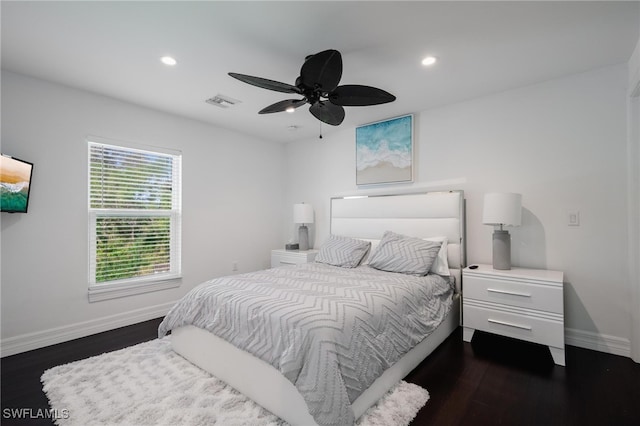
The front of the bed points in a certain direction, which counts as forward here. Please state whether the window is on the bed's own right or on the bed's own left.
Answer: on the bed's own right

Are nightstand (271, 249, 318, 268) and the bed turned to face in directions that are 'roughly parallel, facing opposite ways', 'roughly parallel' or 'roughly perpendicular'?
roughly parallel

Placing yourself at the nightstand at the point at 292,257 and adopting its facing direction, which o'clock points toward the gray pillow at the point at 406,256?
The gray pillow is roughly at 9 o'clock from the nightstand.

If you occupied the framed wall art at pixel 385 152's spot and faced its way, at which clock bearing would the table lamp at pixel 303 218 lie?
The table lamp is roughly at 2 o'clock from the framed wall art.

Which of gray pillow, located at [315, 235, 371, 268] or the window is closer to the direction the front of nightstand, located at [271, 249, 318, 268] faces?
the window

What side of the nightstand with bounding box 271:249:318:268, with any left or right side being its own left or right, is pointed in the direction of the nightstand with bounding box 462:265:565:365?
left

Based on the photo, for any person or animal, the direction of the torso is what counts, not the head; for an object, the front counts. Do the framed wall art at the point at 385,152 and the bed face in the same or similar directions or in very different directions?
same or similar directions

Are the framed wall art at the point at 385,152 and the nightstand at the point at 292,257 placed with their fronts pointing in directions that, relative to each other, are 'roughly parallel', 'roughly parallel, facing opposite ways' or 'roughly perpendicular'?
roughly parallel

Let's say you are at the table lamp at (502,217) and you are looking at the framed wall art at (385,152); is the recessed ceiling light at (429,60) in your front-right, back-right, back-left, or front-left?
front-left

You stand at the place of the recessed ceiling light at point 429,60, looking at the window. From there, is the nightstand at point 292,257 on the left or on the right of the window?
right

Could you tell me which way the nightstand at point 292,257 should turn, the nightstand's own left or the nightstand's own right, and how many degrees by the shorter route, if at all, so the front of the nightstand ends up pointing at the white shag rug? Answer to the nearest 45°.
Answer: approximately 45° to the nightstand's own left

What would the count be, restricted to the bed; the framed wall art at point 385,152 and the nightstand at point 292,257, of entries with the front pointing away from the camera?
0

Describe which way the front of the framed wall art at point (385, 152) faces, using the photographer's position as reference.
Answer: facing the viewer and to the left of the viewer

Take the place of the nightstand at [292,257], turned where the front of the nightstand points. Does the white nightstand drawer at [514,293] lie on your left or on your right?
on your left
